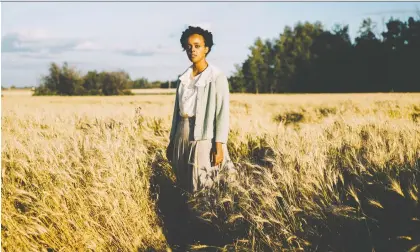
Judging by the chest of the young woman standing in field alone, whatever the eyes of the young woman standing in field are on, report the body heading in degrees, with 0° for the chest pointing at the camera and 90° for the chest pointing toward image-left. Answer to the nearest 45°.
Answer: approximately 45°
